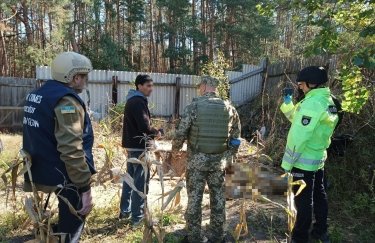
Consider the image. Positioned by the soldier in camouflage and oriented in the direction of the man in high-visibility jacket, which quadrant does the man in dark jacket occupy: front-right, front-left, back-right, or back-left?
back-left

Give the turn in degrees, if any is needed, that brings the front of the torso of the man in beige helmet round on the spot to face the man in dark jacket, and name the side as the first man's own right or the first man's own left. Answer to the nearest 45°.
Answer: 0° — they already face them

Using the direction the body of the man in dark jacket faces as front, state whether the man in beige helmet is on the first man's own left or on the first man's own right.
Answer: on the first man's own right

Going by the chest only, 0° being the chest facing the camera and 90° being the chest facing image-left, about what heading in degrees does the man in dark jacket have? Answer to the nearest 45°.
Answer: approximately 270°

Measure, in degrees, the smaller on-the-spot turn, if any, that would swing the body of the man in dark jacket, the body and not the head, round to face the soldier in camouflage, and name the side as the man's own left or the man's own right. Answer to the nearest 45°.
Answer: approximately 45° to the man's own right

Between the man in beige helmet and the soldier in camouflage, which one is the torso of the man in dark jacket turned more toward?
the soldier in camouflage

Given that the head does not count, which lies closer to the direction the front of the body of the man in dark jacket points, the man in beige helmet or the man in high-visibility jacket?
the man in high-visibility jacket

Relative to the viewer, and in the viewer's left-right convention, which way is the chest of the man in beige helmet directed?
facing away from the viewer and to the right of the viewer

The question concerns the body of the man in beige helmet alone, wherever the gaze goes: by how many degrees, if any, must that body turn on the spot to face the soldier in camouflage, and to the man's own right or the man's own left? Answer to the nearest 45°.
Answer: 0° — they already face them
